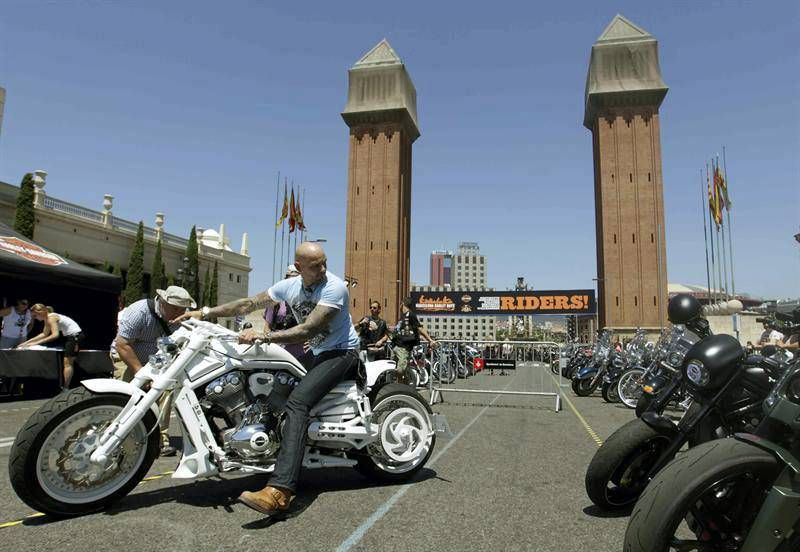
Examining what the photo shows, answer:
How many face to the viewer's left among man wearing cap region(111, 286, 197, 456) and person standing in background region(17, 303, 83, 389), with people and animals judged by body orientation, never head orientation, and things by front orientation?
1

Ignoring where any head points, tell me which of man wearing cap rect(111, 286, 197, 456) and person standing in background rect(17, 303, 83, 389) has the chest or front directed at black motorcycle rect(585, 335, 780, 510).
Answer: the man wearing cap

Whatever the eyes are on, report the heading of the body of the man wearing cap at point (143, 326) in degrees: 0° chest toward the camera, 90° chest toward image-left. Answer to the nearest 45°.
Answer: approximately 315°

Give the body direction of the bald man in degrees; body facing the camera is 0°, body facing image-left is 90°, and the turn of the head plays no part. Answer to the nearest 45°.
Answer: approximately 45°

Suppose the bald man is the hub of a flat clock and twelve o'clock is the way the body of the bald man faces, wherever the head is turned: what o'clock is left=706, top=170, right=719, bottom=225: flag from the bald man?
The flag is roughly at 6 o'clock from the bald man.

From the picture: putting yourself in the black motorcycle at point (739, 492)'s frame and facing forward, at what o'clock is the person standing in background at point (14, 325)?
The person standing in background is roughly at 2 o'clock from the black motorcycle.

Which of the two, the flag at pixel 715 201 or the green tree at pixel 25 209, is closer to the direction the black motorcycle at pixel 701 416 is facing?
the green tree

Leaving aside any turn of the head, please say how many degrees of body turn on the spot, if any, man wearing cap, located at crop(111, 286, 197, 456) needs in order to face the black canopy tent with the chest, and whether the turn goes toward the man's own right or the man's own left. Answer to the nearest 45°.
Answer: approximately 135° to the man's own left

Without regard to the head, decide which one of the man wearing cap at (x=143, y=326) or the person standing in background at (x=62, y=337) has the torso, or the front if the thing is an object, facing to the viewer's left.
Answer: the person standing in background

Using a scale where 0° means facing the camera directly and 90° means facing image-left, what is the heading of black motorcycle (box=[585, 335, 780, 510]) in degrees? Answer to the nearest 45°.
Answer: approximately 45°

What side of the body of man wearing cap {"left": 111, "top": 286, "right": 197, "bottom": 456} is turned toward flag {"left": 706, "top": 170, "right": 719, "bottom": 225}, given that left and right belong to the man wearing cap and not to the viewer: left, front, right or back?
left

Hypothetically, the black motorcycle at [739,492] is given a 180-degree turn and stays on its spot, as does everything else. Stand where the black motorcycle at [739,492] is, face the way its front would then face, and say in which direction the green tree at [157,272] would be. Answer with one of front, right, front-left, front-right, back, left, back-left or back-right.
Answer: left

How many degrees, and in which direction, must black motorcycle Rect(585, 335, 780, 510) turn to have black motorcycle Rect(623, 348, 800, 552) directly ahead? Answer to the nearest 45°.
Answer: approximately 45° to its left

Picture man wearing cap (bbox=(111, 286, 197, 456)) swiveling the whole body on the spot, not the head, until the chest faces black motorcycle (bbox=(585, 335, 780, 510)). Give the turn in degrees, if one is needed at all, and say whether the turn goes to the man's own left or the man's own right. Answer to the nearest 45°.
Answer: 0° — they already face it

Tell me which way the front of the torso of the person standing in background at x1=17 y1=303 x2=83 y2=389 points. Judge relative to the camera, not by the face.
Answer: to the viewer's left

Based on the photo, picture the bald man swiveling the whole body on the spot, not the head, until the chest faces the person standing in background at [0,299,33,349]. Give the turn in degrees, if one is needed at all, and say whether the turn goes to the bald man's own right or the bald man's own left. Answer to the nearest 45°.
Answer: approximately 90° to the bald man's own right
